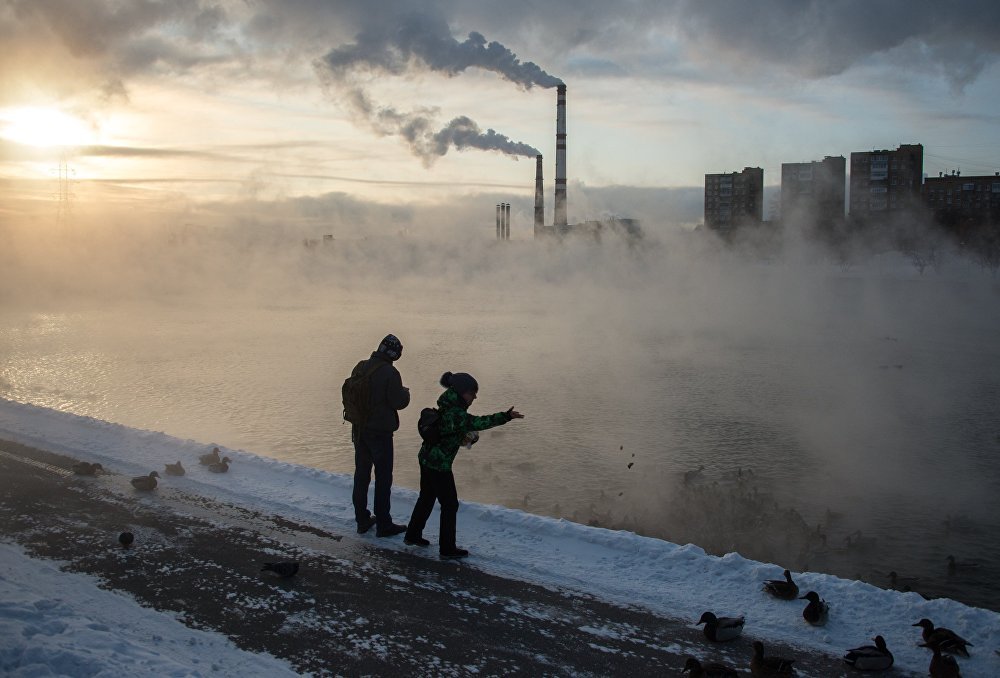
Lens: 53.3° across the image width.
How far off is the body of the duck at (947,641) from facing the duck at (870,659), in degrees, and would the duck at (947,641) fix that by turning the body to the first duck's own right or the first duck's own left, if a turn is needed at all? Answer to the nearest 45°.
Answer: approximately 45° to the first duck's own left

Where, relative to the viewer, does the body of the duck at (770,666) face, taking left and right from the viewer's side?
facing to the left of the viewer

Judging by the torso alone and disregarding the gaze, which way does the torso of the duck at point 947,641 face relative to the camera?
to the viewer's left

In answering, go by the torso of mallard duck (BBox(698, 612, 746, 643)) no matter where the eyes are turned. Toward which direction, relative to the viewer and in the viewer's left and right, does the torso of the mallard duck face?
facing to the left of the viewer

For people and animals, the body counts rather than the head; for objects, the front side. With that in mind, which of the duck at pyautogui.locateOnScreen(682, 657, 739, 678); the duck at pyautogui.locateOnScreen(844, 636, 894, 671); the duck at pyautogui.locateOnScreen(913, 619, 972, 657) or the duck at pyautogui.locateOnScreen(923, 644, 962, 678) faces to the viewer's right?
the duck at pyautogui.locateOnScreen(844, 636, 894, 671)

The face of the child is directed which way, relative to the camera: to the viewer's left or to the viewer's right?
to the viewer's right

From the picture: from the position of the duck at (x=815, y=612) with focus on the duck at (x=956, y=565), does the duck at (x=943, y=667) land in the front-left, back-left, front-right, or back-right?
back-right

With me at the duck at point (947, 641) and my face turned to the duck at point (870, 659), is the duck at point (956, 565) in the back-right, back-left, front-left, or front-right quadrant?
back-right

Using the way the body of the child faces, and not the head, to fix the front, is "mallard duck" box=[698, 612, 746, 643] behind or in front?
in front

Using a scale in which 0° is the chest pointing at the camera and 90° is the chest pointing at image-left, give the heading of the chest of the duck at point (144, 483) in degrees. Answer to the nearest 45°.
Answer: approximately 270°

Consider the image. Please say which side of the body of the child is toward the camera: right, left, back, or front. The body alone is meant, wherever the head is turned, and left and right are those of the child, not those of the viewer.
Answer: right

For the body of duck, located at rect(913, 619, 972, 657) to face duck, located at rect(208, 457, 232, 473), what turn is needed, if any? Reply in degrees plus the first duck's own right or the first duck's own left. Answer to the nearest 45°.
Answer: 0° — it already faces it

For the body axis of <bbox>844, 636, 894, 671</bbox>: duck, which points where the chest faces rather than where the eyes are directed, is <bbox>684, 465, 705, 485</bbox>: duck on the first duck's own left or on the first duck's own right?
on the first duck's own left
